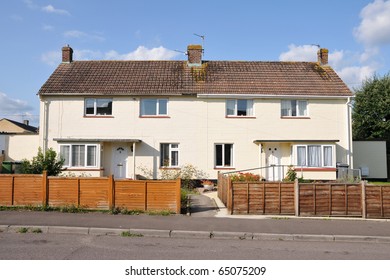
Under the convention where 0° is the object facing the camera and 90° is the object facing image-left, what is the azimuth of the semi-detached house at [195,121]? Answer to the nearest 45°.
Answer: approximately 0°

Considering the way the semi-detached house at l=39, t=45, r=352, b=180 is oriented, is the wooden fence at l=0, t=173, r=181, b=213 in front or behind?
in front

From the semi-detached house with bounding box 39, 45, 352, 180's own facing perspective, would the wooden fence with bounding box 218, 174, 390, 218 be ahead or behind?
ahead
